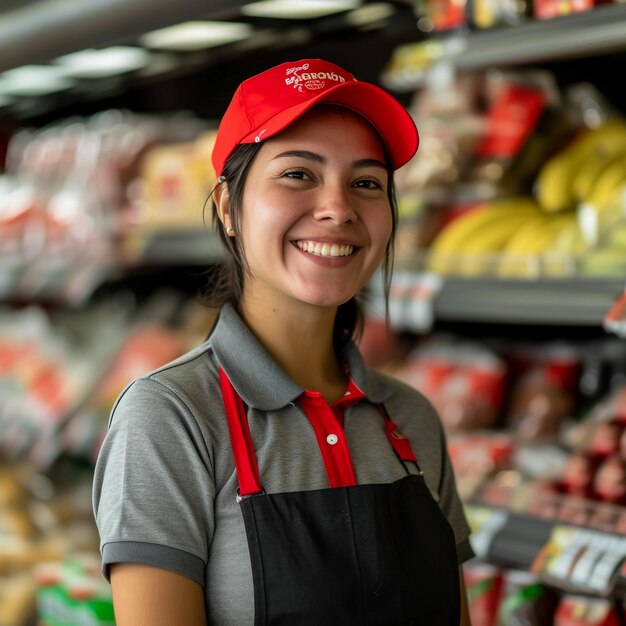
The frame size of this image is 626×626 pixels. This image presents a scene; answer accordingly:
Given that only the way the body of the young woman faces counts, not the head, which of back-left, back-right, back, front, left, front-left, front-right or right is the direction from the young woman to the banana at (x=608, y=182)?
left

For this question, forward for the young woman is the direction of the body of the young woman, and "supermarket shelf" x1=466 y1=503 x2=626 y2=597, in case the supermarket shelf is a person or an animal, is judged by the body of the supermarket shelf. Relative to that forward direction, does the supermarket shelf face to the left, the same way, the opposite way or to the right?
to the right

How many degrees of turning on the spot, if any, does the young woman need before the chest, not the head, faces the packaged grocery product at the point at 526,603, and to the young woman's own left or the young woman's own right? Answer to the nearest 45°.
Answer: approximately 90° to the young woman's own left

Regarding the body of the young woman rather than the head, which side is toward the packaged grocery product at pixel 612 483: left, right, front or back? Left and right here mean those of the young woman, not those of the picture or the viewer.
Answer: left

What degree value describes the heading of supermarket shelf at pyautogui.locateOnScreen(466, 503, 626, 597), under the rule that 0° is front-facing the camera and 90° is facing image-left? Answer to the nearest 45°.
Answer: approximately 45°

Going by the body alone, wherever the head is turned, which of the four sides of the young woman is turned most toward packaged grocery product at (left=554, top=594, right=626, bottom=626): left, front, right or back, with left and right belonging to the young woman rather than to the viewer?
left

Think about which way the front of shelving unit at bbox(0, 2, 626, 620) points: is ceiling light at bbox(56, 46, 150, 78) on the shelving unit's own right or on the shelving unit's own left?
on the shelving unit's own right

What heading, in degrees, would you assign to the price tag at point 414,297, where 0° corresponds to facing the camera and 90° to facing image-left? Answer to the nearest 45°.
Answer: approximately 0°
